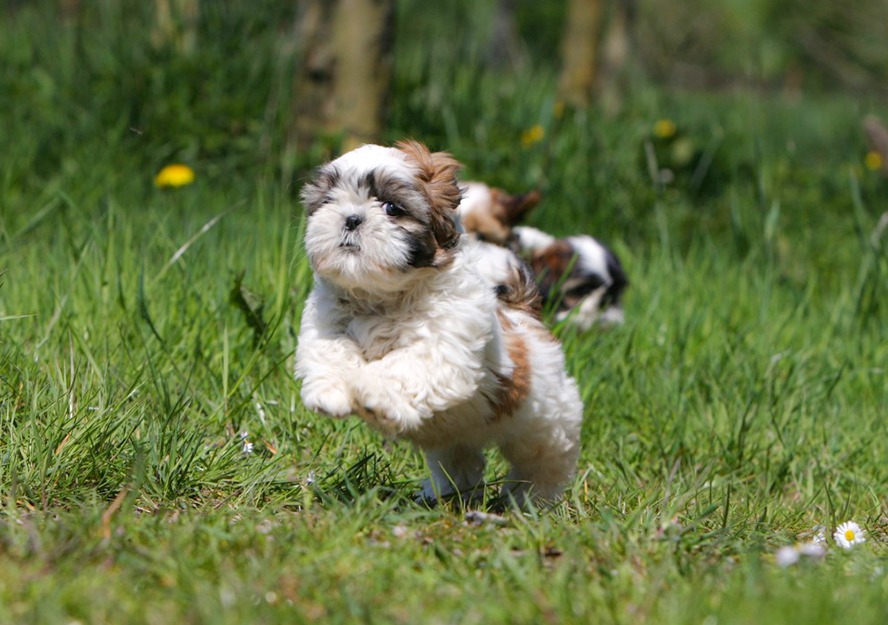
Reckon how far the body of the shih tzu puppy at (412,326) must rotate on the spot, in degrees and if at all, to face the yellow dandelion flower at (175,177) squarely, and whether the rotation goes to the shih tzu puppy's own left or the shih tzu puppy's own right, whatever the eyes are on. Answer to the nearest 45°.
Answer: approximately 90° to the shih tzu puppy's own right

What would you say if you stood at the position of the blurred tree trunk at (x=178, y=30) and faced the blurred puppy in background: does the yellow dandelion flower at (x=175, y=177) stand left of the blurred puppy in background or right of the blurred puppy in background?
right

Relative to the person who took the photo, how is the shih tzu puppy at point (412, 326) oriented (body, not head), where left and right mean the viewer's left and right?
facing the viewer and to the left of the viewer

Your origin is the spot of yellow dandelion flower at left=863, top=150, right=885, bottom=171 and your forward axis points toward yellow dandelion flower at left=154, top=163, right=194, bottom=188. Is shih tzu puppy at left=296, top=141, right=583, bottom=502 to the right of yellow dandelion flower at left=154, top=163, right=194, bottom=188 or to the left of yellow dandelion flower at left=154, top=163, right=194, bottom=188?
left

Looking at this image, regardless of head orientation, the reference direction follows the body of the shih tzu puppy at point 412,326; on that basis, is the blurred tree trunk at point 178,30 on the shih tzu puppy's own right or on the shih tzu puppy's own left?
on the shih tzu puppy's own right

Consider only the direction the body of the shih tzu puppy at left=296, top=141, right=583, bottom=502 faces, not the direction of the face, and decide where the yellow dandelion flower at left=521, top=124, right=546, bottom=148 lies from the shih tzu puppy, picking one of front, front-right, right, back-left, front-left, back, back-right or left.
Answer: back-right

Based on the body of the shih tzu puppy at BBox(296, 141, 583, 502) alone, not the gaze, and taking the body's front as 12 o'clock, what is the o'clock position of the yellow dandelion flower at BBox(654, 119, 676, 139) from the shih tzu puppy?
The yellow dandelion flower is roughly at 5 o'clock from the shih tzu puppy.

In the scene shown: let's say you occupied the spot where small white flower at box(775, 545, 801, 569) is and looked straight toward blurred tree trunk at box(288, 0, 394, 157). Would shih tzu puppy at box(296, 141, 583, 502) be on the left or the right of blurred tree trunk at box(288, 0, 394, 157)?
left

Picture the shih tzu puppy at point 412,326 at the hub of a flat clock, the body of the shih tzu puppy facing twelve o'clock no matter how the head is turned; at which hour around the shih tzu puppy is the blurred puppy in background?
The blurred puppy in background is roughly at 5 o'clock from the shih tzu puppy.

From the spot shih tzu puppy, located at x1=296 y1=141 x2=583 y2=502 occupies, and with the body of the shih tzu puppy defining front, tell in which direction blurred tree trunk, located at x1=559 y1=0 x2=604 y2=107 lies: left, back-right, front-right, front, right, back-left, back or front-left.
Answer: back-right

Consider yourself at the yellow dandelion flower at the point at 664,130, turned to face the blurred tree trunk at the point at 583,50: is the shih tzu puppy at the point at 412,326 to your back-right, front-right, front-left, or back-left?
back-left

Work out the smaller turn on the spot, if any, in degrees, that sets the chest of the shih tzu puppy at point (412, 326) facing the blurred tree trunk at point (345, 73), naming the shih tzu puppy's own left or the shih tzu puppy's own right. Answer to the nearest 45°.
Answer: approximately 135° to the shih tzu puppy's own right

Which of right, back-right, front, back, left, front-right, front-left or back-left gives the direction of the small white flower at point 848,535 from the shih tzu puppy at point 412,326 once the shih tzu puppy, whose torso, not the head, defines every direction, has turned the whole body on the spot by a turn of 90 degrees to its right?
back-right
